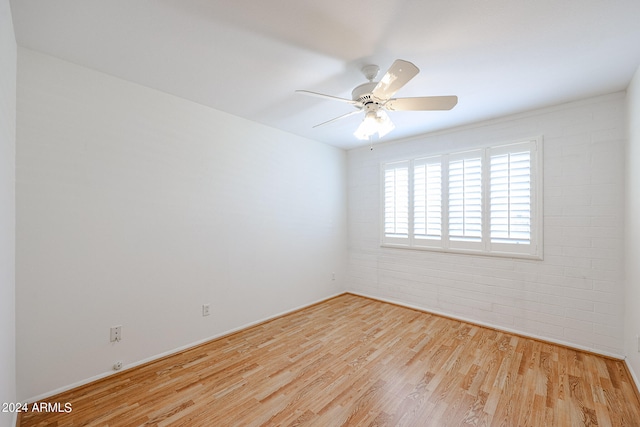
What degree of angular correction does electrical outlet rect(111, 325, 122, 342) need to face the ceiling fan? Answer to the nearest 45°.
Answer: approximately 45° to its left
